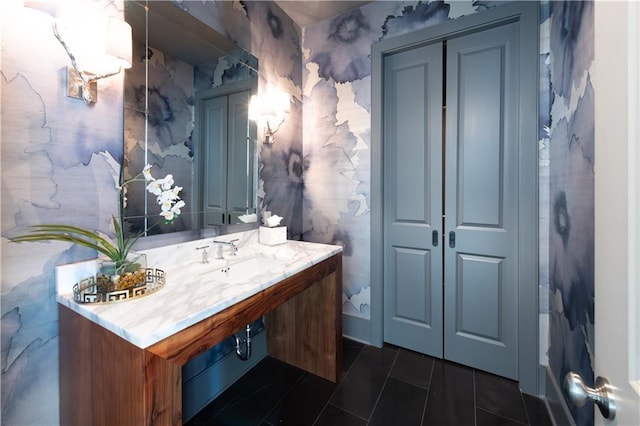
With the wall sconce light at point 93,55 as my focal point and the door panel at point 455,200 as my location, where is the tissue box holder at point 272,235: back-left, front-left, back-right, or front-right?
front-right

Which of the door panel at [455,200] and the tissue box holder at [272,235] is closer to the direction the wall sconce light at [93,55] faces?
the door panel

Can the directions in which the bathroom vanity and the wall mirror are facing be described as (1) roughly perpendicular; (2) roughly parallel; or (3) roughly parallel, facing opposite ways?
roughly parallel

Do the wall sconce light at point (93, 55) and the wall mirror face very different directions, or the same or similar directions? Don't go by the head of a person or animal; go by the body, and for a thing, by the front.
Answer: same or similar directions

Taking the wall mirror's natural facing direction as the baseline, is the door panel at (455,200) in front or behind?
in front

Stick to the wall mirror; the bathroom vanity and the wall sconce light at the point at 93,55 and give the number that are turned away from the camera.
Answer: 0

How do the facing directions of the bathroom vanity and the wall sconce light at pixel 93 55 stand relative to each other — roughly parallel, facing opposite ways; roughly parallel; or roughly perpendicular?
roughly parallel

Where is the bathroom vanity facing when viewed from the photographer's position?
facing the viewer and to the right of the viewer

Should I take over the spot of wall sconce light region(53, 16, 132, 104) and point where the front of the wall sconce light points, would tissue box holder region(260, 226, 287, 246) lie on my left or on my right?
on my left

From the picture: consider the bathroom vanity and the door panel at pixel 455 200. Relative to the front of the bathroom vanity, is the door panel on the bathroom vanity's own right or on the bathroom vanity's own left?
on the bathroom vanity's own left

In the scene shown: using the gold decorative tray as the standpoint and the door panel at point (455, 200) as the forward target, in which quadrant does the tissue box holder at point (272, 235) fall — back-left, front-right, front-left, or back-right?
front-left
